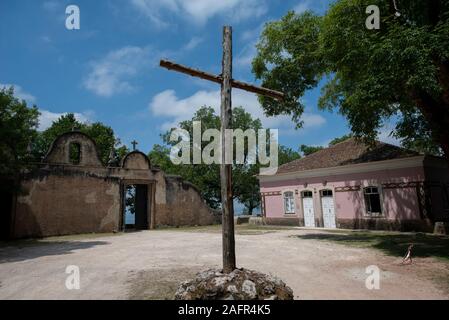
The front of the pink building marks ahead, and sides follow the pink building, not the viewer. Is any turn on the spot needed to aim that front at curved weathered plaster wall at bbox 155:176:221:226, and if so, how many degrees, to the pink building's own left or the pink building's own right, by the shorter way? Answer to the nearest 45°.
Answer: approximately 45° to the pink building's own right

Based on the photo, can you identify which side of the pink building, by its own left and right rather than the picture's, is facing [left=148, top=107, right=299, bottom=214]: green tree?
right

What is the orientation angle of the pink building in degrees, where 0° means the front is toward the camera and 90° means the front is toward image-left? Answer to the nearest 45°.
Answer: approximately 45°

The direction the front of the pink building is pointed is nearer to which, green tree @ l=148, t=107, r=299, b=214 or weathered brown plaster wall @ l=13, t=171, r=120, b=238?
the weathered brown plaster wall

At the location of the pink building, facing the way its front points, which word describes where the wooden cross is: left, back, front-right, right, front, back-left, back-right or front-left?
front-left
